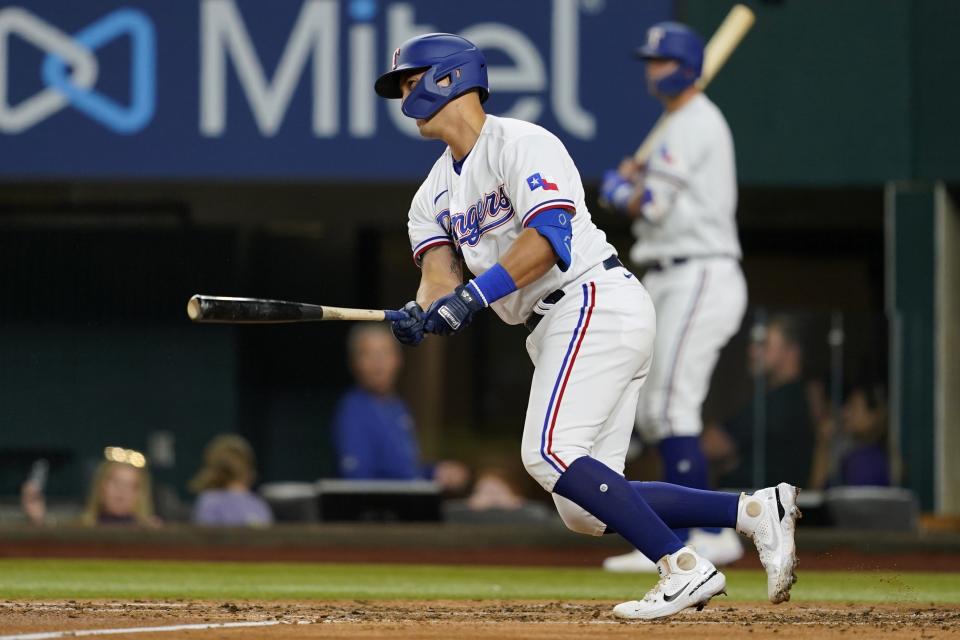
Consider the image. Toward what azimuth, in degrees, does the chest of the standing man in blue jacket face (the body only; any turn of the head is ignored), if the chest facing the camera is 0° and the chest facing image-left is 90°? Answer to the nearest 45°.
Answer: approximately 315°

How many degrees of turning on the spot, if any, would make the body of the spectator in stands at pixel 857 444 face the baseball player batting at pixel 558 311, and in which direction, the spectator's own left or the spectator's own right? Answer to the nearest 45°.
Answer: approximately 45° to the spectator's own left

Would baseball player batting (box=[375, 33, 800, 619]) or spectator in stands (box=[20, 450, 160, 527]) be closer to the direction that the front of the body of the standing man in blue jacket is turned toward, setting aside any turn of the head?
the baseball player batting
